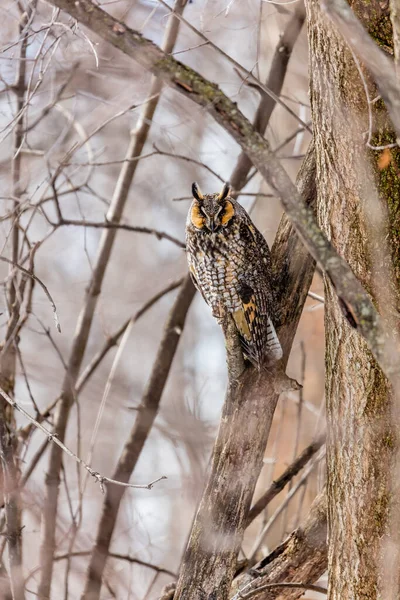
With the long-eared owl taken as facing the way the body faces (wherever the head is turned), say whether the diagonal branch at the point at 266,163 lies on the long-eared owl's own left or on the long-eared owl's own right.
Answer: on the long-eared owl's own left

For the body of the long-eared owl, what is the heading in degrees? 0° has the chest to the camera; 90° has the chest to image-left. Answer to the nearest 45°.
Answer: approximately 45°

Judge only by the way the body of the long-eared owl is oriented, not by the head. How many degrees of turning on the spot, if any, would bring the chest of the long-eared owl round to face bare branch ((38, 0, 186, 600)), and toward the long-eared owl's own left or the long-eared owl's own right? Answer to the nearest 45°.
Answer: approximately 90° to the long-eared owl's own right

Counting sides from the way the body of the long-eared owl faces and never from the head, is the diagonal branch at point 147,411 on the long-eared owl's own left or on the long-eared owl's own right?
on the long-eared owl's own right
